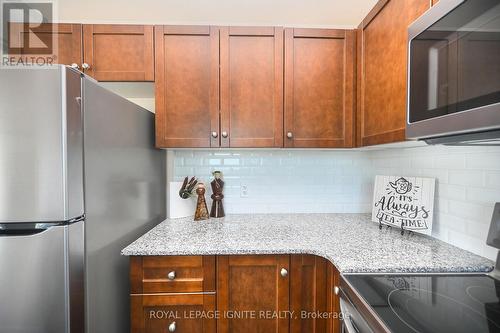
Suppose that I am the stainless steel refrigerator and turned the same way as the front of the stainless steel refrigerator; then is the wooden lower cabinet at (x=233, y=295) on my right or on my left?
on my left

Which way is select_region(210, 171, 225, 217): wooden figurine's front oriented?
toward the camera

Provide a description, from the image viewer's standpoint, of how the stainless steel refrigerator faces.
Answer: facing the viewer and to the left of the viewer

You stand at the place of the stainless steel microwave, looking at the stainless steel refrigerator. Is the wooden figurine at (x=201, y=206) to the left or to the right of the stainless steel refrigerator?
right

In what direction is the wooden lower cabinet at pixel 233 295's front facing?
toward the camera

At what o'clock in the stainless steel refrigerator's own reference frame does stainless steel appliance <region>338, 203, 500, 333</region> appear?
The stainless steel appliance is roughly at 9 o'clock from the stainless steel refrigerator.

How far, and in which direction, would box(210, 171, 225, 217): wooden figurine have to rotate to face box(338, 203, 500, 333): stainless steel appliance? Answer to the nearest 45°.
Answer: approximately 45° to its left

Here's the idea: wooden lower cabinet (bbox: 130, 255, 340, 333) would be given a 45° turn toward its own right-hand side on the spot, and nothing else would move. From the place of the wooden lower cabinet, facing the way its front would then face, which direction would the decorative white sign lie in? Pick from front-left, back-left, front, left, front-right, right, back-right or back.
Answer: back-left

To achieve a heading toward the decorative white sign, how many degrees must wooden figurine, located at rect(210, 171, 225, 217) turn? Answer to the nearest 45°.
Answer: approximately 45° to its left

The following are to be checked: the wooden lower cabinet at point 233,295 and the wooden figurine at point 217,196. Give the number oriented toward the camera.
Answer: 2

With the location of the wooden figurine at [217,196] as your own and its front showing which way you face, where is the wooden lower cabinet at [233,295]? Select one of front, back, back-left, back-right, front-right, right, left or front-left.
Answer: front

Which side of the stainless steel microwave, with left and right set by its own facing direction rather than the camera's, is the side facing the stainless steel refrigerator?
front
